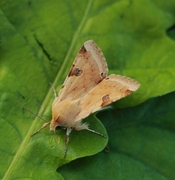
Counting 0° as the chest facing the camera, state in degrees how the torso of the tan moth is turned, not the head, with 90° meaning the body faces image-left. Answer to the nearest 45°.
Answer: approximately 45°
